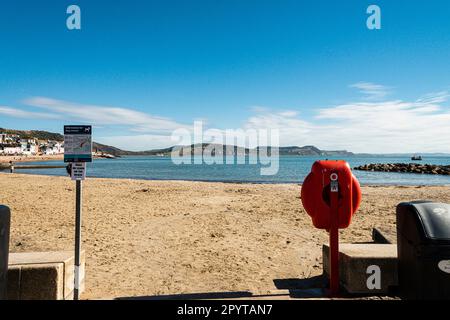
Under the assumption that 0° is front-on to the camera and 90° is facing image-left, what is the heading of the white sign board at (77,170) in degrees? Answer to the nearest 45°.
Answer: approximately 0°

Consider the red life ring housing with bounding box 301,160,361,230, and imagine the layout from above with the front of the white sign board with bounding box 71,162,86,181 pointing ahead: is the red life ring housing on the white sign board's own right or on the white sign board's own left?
on the white sign board's own left

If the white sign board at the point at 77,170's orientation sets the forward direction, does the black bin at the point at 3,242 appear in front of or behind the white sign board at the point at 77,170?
in front

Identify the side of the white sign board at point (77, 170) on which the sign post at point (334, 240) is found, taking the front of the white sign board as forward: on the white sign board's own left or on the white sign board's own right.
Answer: on the white sign board's own left

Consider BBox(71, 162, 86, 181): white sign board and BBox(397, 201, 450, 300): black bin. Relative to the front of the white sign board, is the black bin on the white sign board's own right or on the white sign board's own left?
on the white sign board's own left
